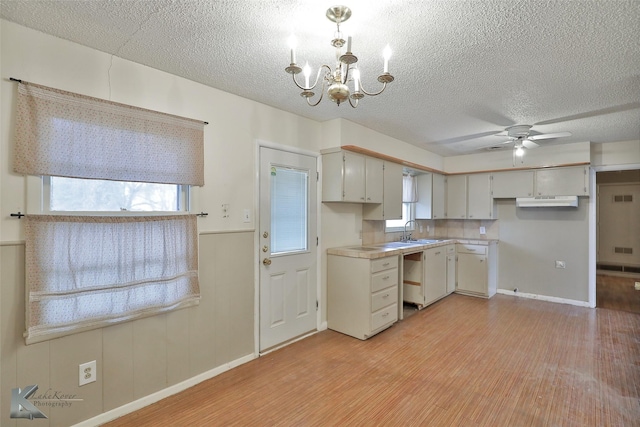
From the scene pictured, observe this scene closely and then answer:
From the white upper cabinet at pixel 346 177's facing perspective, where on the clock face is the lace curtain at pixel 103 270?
The lace curtain is roughly at 3 o'clock from the white upper cabinet.

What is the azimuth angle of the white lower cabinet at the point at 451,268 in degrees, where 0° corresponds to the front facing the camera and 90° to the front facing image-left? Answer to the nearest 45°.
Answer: approximately 315°

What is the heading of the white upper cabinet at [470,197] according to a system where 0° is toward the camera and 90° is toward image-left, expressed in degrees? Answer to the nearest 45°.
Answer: approximately 0°

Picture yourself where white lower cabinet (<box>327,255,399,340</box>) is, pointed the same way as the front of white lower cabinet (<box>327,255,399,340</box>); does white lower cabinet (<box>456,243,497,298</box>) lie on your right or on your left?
on your left

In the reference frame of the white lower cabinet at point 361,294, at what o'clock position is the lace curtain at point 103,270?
The lace curtain is roughly at 3 o'clock from the white lower cabinet.

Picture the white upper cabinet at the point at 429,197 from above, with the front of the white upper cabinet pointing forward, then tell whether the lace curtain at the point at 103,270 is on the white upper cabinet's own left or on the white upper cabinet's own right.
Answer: on the white upper cabinet's own right

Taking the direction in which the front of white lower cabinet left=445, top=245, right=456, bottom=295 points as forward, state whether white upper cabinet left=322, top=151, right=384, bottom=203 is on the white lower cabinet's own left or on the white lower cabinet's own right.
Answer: on the white lower cabinet's own right

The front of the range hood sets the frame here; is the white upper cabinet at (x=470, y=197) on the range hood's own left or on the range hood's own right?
on the range hood's own right

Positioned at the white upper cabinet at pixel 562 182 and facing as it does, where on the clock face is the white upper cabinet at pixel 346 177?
the white upper cabinet at pixel 346 177 is roughly at 1 o'clock from the white upper cabinet at pixel 562 182.

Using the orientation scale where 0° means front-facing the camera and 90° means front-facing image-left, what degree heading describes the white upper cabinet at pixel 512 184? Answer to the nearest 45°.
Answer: approximately 0°

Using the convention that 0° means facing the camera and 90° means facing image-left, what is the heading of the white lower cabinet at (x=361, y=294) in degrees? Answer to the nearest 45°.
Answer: approximately 315°
